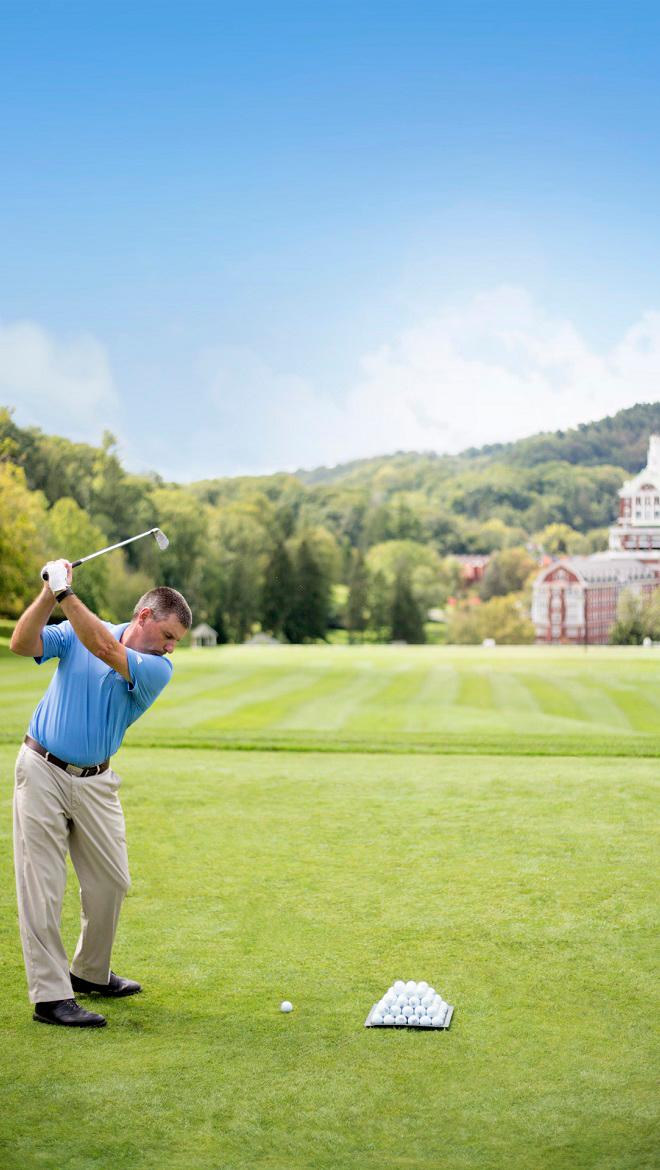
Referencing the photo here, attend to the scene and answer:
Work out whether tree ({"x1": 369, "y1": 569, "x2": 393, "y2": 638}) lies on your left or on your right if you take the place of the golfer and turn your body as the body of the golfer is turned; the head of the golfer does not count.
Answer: on your left

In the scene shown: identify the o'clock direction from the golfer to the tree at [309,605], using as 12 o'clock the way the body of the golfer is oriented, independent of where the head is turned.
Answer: The tree is roughly at 8 o'clock from the golfer.

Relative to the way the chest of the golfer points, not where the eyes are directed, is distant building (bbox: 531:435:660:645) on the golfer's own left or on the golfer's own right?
on the golfer's own left

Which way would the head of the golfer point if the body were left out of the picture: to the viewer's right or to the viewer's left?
to the viewer's right

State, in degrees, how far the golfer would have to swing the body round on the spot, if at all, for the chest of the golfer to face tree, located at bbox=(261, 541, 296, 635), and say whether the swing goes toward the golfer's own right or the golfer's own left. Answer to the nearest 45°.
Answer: approximately 135° to the golfer's own left

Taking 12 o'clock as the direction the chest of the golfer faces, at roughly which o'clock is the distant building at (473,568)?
The distant building is roughly at 8 o'clock from the golfer.

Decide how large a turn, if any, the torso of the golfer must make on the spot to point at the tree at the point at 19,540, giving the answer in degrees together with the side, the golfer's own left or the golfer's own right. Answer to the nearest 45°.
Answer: approximately 135° to the golfer's own left

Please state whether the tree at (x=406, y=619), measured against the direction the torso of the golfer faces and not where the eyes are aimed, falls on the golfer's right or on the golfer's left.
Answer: on the golfer's left

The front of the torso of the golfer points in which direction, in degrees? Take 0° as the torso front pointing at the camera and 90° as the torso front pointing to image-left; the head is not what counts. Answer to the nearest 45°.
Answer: approximately 315°
